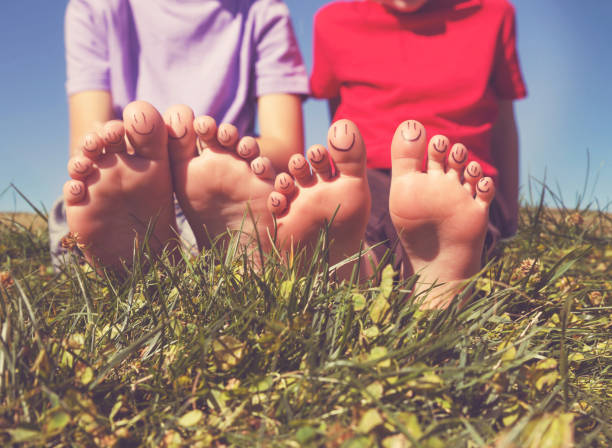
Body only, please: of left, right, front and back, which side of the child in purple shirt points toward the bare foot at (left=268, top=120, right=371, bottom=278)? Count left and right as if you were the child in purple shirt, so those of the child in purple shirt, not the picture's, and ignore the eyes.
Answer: front

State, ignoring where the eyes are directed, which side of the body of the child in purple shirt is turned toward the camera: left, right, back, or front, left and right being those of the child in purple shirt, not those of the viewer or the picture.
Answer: front

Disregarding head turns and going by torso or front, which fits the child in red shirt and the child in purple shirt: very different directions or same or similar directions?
same or similar directions

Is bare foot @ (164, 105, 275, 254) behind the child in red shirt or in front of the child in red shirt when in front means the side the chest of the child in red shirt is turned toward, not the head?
in front

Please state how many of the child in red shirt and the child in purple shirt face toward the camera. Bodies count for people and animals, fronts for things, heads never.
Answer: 2
